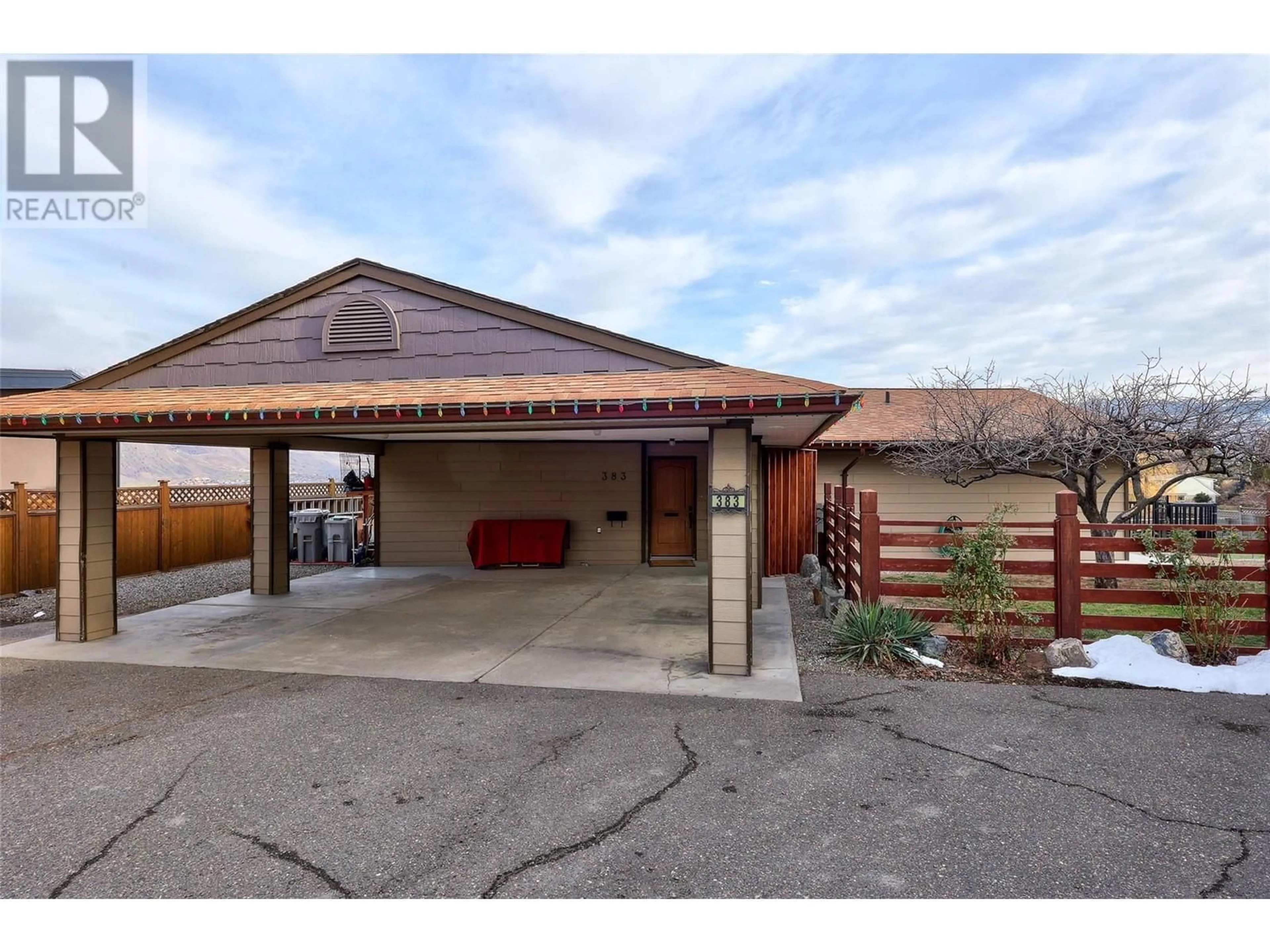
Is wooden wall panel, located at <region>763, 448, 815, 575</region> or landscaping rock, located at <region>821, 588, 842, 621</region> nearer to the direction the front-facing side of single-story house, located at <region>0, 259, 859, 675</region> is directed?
the landscaping rock

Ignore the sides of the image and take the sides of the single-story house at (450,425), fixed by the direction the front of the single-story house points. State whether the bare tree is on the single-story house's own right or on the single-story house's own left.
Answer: on the single-story house's own left

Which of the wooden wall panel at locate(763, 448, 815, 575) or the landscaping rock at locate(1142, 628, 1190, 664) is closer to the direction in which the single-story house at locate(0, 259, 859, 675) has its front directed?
the landscaping rock

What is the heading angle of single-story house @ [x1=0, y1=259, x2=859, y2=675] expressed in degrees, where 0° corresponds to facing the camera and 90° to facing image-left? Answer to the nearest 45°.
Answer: approximately 0°

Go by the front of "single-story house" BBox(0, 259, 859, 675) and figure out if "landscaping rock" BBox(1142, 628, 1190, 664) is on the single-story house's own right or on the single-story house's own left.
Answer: on the single-story house's own left

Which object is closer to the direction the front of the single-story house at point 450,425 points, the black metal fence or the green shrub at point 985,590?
the green shrub

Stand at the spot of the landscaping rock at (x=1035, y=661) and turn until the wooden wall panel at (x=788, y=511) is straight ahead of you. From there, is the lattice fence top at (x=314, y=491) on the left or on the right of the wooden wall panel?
left

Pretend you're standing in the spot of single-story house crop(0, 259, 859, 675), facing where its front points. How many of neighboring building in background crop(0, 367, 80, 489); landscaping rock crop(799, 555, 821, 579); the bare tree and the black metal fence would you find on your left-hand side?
3

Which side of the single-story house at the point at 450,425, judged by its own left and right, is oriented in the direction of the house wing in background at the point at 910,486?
left

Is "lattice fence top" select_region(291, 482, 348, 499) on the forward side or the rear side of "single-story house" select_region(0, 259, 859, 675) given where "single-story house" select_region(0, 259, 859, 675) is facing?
on the rear side

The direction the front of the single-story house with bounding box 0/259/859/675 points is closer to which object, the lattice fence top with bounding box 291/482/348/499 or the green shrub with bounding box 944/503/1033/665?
the green shrub

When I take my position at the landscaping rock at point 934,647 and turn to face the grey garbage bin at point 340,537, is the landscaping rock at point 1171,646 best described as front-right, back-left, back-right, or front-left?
back-right

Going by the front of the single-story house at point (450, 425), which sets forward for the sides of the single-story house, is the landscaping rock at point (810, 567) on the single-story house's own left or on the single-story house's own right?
on the single-story house's own left

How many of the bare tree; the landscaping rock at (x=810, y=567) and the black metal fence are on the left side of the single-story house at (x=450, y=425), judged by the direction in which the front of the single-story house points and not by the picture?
3

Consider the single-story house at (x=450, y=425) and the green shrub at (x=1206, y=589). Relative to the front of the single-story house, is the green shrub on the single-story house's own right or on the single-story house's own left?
on the single-story house's own left
